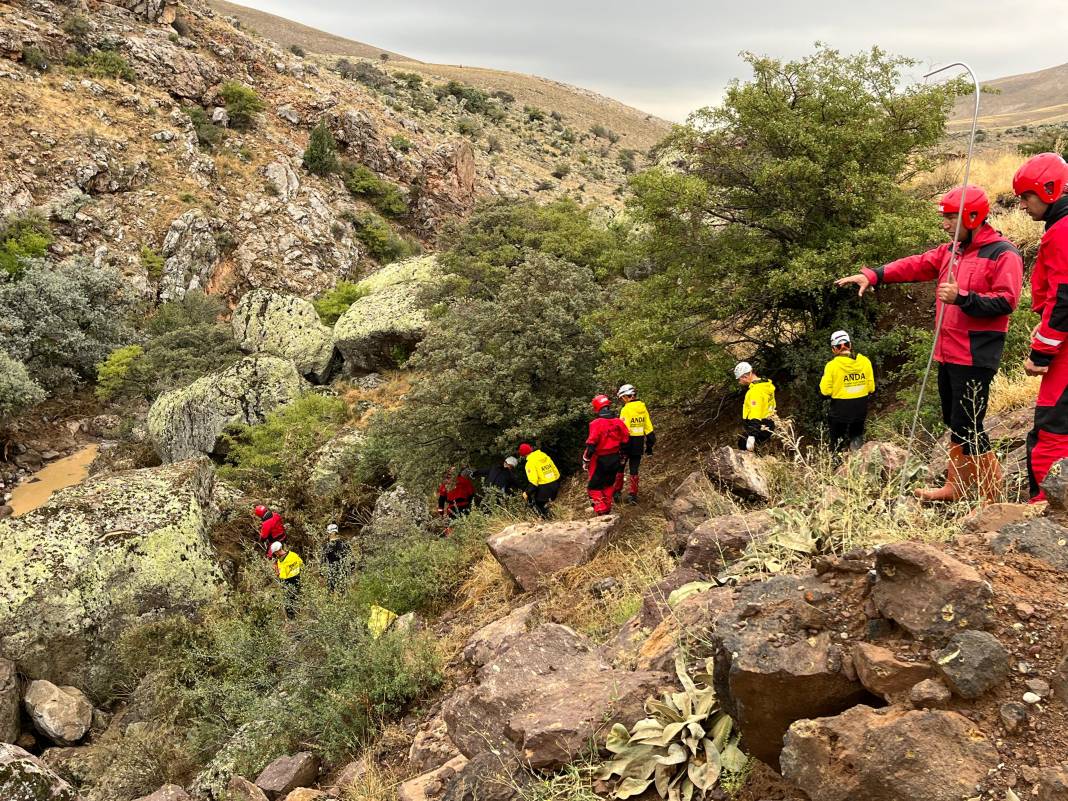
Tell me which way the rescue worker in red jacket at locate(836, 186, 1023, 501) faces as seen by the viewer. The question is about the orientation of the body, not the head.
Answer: to the viewer's left

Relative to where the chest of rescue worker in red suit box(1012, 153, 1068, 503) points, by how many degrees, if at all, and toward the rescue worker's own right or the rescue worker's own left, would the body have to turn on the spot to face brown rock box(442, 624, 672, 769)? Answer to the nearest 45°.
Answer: approximately 45° to the rescue worker's own left

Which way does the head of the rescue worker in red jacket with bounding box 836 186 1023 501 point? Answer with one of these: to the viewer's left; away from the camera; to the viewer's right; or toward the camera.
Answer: to the viewer's left

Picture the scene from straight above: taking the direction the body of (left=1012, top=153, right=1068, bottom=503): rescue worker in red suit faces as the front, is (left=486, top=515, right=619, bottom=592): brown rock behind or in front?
in front

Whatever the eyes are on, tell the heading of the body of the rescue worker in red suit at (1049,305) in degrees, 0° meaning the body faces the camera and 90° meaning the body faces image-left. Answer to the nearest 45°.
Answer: approximately 90°

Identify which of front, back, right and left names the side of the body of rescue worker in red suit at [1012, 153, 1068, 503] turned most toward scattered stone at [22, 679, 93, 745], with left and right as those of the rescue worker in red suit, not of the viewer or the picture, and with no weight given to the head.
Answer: front

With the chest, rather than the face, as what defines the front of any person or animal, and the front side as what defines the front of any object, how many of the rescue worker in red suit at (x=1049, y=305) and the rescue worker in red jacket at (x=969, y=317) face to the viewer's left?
2

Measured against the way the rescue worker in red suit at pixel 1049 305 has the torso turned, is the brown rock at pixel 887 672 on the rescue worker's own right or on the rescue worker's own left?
on the rescue worker's own left

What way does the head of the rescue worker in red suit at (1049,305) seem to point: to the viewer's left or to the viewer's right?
to the viewer's left
